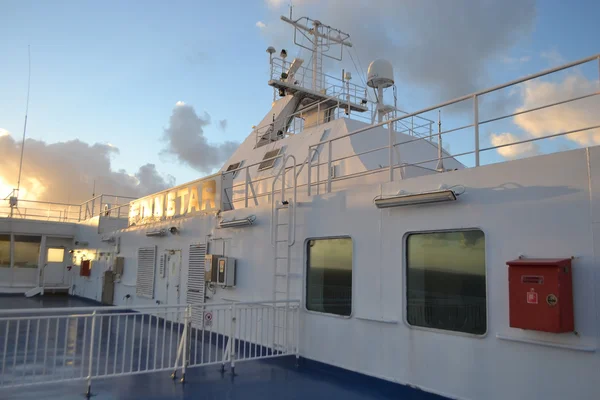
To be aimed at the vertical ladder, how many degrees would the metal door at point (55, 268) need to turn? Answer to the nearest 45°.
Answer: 0° — it already faces it

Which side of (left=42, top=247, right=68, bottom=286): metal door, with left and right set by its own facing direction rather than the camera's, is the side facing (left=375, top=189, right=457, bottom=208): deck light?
front

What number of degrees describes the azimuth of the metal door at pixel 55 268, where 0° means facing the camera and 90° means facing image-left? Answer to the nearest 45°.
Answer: approximately 0°

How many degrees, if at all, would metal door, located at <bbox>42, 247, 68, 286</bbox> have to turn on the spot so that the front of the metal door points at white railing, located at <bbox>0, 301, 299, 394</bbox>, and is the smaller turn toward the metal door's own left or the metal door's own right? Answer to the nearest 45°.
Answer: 0° — it already faces it

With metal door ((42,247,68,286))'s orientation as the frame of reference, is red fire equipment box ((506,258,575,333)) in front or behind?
in front

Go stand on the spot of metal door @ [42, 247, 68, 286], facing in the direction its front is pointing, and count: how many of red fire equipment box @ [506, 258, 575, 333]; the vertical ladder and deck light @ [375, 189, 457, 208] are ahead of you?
3
